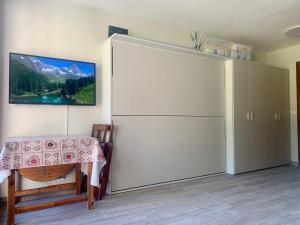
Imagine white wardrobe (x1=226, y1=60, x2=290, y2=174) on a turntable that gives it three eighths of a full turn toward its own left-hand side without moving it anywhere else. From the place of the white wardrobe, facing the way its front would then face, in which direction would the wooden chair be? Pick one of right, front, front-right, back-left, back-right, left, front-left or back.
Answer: back-left

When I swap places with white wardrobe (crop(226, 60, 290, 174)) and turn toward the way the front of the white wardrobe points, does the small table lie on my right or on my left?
on my right

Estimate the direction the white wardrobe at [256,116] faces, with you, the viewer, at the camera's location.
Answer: facing the viewer and to the right of the viewer

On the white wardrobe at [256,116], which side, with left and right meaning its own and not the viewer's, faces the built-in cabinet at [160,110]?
right
